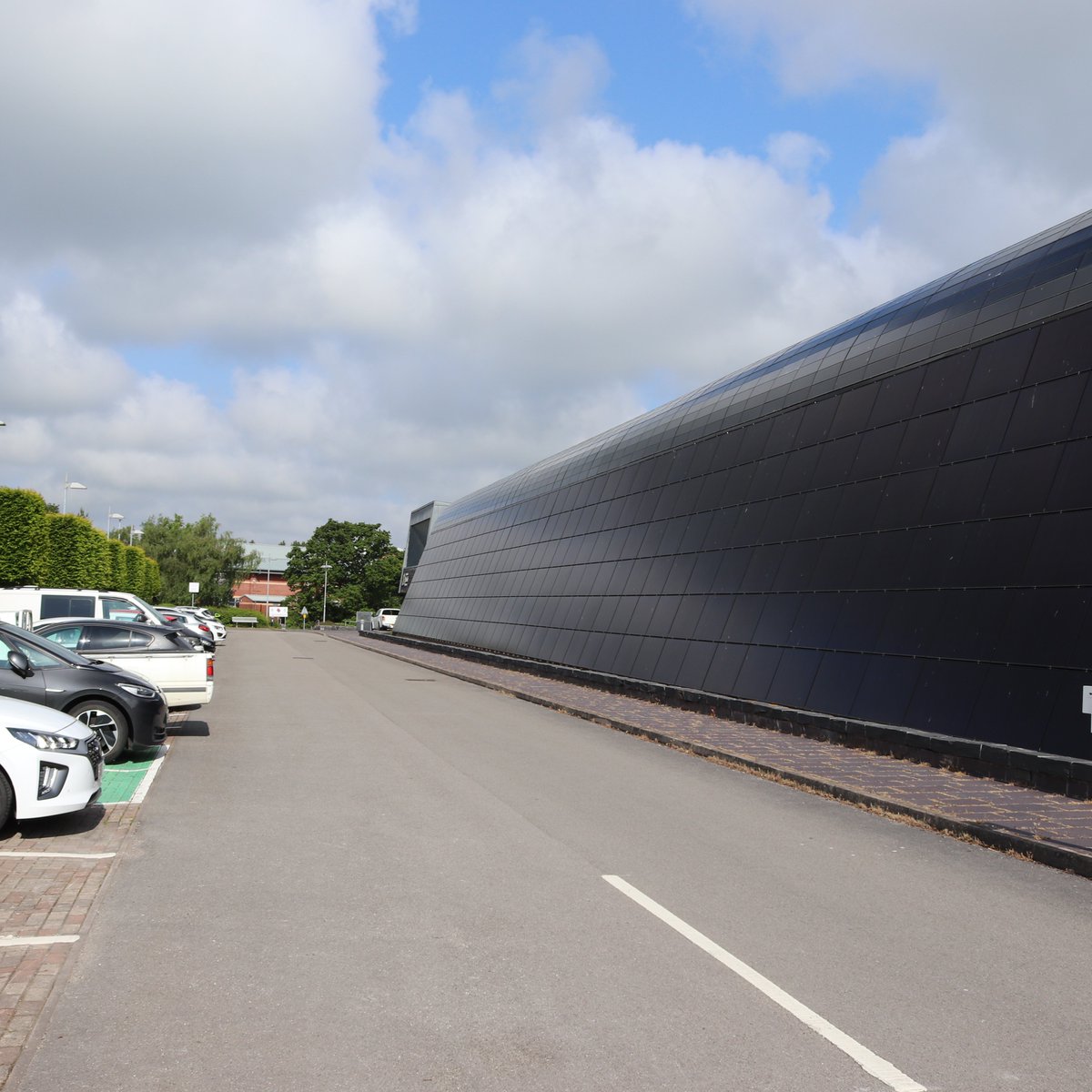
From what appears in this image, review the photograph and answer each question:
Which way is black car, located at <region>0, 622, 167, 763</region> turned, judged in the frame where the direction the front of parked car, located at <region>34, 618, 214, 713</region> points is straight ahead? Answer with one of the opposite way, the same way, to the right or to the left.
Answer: the opposite way

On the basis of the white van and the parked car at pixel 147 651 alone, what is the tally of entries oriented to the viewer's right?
1

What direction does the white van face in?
to the viewer's right

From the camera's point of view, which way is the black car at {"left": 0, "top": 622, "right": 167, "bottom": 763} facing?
to the viewer's right

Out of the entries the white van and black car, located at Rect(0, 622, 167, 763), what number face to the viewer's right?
2

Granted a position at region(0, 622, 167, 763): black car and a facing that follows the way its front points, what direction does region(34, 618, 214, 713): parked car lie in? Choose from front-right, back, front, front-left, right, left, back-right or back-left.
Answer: left

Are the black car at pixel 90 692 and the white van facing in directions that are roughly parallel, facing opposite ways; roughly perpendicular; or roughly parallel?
roughly parallel

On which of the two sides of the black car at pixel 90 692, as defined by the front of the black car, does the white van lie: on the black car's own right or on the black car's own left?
on the black car's own left

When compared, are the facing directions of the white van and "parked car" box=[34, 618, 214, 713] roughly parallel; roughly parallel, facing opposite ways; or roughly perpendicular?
roughly parallel, facing opposite ways

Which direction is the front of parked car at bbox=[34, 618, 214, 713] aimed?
to the viewer's left

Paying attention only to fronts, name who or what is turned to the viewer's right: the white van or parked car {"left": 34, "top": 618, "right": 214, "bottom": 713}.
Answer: the white van

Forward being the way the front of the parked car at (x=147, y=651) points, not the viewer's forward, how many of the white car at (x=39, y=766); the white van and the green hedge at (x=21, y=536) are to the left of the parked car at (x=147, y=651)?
1

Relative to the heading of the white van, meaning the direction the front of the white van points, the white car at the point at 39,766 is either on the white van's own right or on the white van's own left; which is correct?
on the white van's own right

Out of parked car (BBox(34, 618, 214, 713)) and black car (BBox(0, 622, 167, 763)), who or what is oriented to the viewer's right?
the black car
